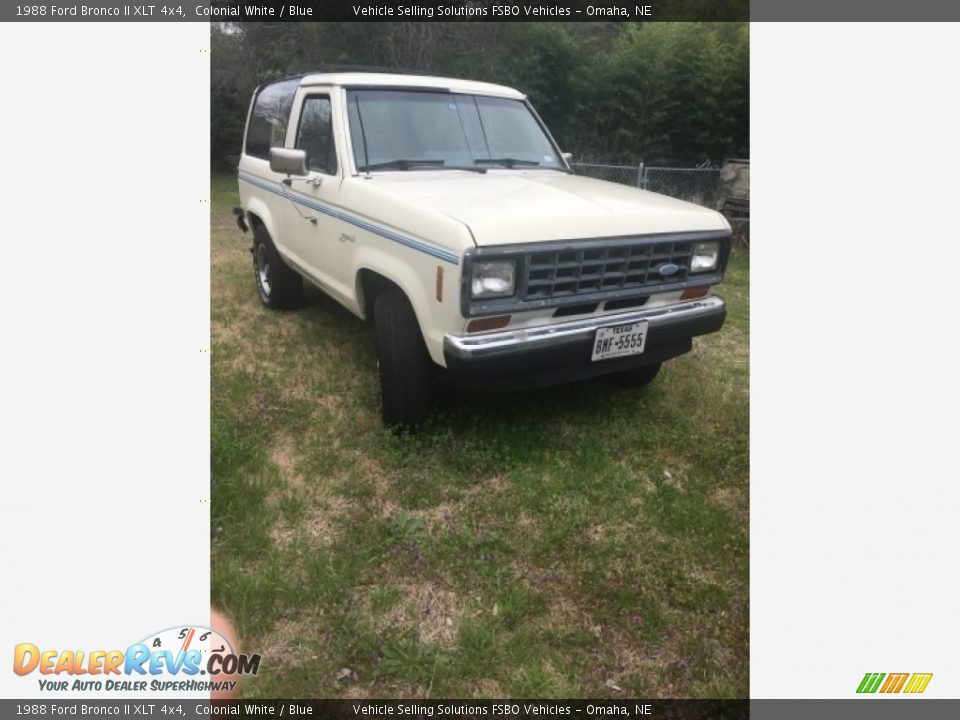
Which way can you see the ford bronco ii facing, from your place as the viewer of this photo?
facing the viewer and to the right of the viewer
